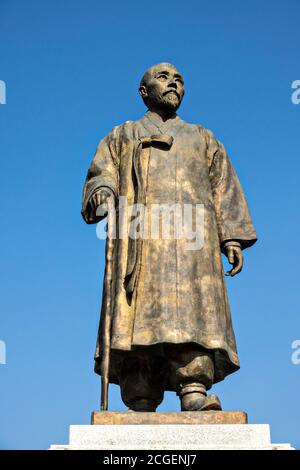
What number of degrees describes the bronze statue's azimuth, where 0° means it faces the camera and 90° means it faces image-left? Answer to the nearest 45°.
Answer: approximately 0°
